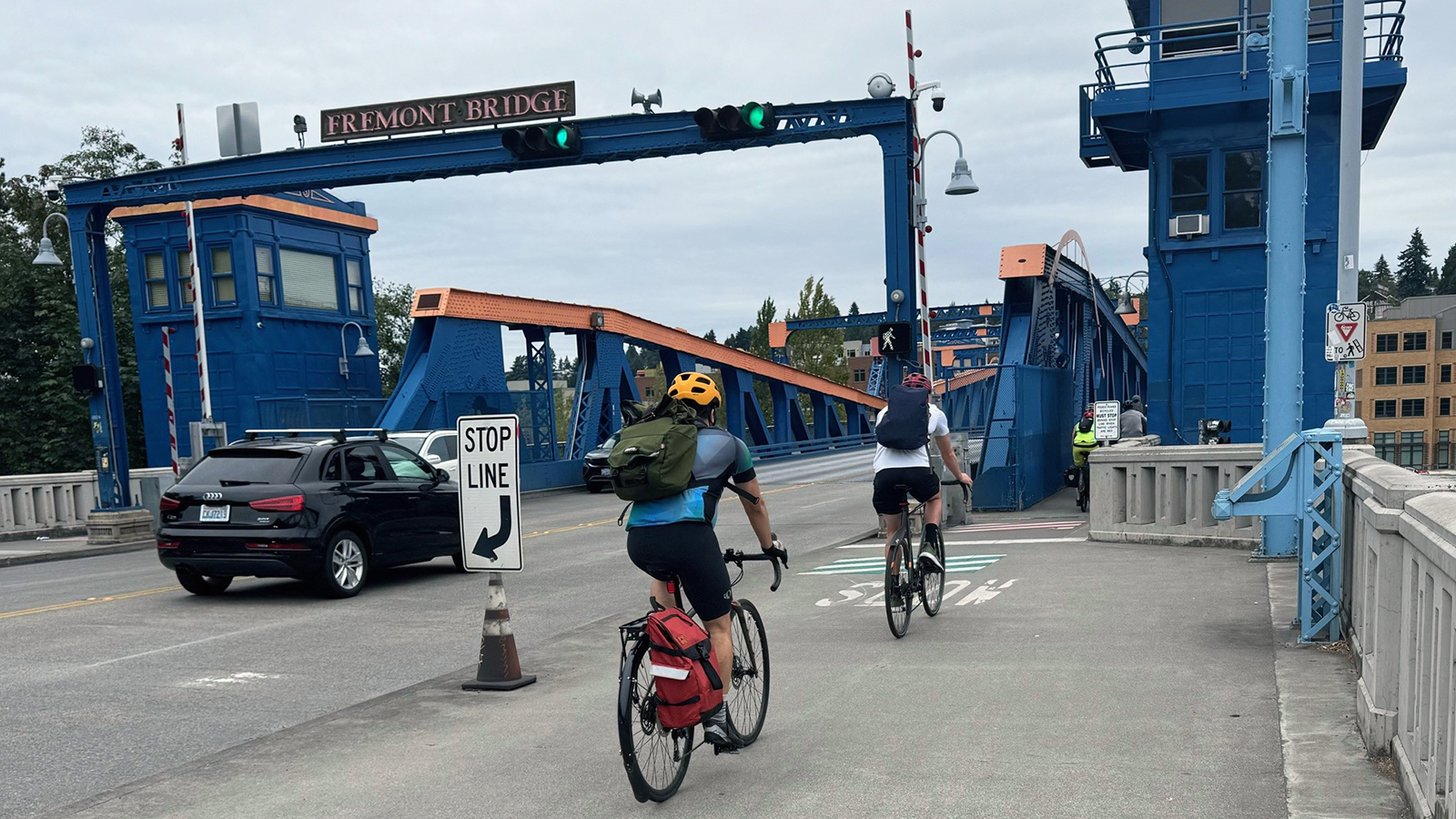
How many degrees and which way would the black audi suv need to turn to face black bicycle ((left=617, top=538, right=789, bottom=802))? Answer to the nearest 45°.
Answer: approximately 135° to its right

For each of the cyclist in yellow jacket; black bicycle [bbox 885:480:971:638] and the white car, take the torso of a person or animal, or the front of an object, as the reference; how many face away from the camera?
2

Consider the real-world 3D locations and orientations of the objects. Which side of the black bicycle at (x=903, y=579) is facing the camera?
back

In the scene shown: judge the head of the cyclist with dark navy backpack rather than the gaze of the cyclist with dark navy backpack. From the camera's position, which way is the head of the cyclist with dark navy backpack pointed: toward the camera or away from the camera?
away from the camera

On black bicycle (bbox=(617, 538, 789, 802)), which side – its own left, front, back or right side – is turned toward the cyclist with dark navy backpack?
front

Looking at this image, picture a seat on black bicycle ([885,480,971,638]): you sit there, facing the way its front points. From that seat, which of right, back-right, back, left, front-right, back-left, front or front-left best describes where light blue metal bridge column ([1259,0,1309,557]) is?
front-right

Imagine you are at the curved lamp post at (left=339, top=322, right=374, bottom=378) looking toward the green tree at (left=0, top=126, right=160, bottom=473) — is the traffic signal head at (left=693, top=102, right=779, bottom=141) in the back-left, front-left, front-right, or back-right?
back-left
